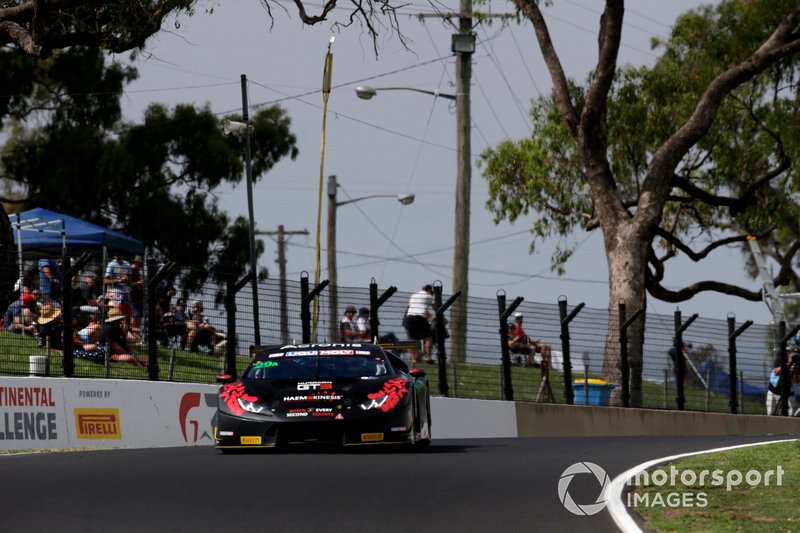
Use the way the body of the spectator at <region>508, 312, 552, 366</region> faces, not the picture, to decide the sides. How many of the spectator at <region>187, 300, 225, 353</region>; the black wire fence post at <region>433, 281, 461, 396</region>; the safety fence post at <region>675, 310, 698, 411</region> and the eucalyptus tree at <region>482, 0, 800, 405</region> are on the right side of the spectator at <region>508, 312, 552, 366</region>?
2

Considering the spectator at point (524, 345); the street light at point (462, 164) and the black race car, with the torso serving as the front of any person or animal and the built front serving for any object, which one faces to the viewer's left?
the street light

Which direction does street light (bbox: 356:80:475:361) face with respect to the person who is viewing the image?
facing to the left of the viewer

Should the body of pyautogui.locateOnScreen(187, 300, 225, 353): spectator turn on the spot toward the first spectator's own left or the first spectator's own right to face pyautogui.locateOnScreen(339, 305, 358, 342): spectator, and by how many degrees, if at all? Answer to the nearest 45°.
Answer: approximately 90° to the first spectator's own left

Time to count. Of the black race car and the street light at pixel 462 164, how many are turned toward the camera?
1

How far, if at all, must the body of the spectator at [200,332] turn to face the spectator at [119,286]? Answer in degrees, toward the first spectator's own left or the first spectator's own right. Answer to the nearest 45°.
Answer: approximately 90° to the first spectator's own right

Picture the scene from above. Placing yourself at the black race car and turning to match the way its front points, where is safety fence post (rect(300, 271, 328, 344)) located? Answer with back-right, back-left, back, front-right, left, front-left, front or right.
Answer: back

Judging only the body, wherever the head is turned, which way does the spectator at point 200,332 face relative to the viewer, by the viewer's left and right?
facing the viewer and to the right of the viewer

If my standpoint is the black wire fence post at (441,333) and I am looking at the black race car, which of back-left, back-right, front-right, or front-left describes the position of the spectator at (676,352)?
back-left

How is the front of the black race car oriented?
toward the camera
